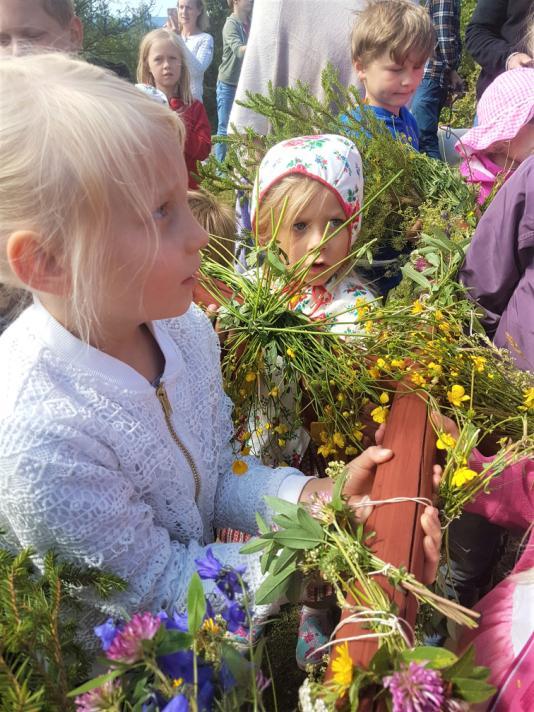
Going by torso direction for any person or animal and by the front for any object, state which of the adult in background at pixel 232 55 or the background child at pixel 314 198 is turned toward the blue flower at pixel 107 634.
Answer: the background child

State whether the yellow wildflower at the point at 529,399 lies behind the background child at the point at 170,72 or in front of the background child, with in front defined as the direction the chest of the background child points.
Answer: in front

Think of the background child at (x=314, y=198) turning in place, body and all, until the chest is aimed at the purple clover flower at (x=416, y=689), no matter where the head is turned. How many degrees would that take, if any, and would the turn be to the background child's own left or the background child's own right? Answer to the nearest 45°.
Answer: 0° — they already face it

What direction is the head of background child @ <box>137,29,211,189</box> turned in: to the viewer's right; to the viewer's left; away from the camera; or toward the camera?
toward the camera

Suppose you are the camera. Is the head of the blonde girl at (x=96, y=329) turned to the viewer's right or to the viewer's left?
to the viewer's right

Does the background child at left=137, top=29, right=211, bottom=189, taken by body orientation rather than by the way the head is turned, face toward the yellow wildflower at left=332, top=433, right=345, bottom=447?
yes

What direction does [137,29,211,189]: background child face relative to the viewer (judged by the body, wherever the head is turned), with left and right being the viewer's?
facing the viewer

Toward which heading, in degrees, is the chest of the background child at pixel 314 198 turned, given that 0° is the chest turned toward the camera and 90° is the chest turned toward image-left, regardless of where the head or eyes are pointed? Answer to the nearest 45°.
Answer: approximately 0°

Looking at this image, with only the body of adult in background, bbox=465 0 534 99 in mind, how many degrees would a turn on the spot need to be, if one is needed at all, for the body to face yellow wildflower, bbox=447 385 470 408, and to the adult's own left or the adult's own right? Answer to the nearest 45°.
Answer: approximately 45° to the adult's own right

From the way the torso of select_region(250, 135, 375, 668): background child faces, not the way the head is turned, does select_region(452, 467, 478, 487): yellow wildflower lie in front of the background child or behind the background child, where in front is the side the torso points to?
in front
